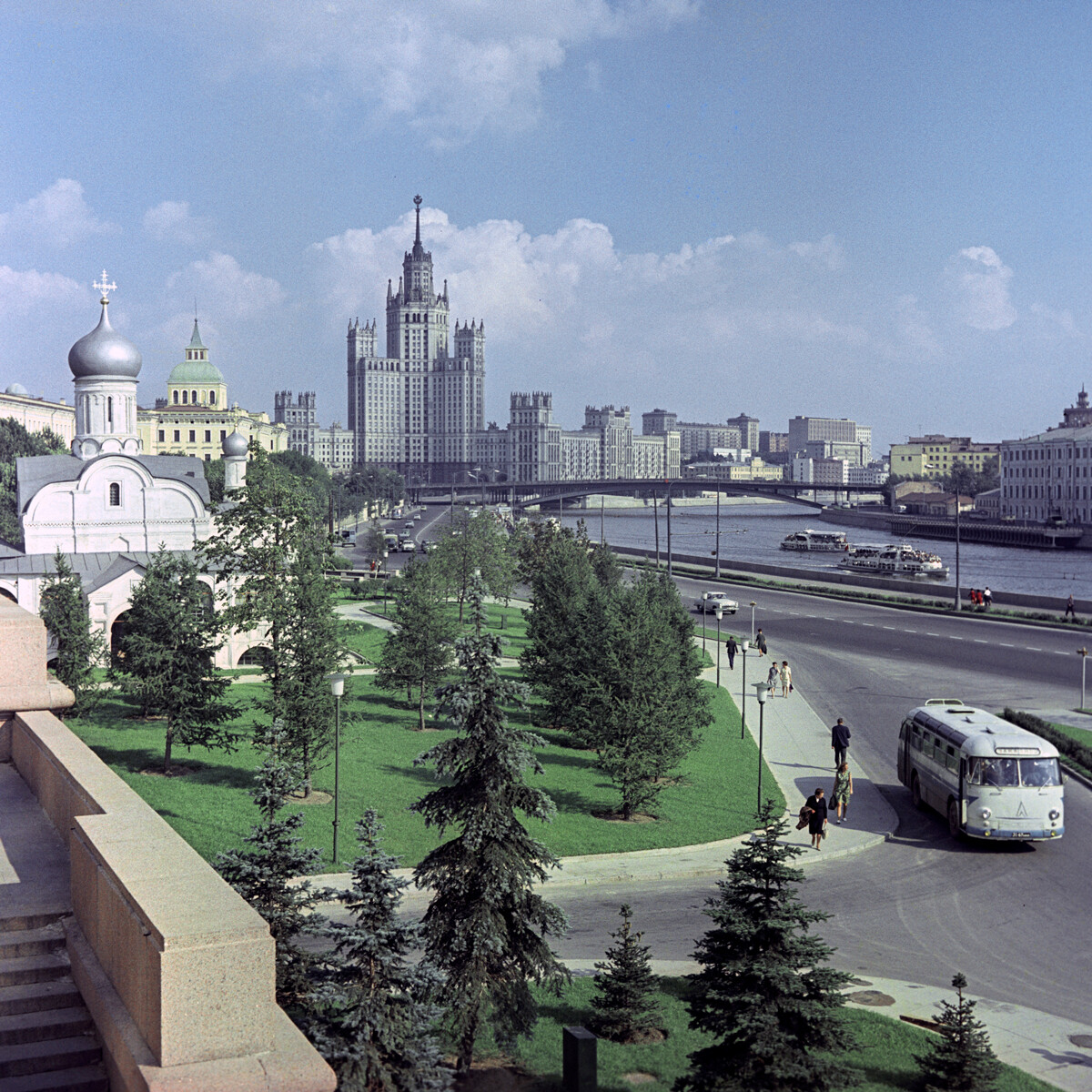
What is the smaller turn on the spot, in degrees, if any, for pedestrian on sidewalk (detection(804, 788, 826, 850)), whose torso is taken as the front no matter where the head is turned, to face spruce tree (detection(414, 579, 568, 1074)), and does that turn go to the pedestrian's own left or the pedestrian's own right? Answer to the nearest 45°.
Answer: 0° — they already face it

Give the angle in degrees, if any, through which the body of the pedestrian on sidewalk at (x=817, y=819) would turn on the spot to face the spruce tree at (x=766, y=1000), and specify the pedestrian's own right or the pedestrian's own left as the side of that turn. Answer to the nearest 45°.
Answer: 0° — they already face it

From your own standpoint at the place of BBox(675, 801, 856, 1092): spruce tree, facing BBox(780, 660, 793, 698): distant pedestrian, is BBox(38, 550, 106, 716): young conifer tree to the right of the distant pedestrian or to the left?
left

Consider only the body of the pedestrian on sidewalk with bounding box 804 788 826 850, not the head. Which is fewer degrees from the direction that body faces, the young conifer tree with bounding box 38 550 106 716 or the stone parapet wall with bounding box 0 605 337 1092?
the stone parapet wall

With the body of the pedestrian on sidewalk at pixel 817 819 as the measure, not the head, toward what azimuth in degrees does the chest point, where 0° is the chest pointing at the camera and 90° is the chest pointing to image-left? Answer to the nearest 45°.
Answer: approximately 0°

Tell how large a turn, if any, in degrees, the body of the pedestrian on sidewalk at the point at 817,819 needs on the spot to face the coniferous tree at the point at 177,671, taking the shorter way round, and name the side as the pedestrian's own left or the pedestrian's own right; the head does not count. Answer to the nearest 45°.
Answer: approximately 90° to the pedestrian's own right

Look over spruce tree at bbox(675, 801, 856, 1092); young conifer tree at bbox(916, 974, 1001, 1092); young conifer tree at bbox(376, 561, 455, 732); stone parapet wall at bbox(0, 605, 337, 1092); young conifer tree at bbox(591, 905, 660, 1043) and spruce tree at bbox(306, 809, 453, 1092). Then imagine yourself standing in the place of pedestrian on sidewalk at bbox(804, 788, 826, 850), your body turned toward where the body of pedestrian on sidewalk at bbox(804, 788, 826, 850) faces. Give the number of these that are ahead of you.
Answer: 5

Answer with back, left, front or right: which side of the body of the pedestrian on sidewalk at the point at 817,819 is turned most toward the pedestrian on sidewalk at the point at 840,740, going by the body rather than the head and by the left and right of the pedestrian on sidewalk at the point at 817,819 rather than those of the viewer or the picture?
back

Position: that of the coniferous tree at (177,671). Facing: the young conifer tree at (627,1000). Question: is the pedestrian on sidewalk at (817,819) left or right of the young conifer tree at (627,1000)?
left

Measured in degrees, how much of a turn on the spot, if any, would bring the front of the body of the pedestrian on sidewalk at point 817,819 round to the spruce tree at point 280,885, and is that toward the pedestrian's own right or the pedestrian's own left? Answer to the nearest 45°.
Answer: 0° — they already face it

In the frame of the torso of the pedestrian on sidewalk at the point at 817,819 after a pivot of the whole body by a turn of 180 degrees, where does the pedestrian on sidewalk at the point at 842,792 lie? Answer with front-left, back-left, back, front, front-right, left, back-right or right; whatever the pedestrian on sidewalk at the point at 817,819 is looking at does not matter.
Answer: front

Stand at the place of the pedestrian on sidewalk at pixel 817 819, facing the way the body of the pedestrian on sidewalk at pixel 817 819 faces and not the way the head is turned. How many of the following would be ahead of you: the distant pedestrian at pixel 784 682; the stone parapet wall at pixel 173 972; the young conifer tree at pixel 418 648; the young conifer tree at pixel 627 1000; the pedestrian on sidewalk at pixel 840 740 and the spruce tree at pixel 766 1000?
3

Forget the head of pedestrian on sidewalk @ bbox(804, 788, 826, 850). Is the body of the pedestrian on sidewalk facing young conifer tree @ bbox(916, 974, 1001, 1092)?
yes

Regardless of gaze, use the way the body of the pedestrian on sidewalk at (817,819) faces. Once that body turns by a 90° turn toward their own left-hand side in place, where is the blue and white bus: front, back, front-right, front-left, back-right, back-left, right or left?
front
